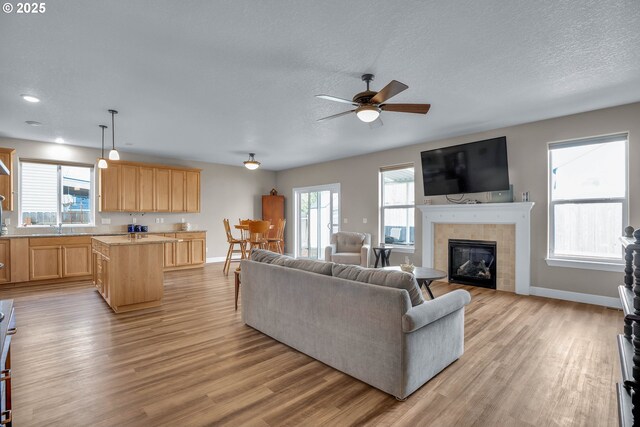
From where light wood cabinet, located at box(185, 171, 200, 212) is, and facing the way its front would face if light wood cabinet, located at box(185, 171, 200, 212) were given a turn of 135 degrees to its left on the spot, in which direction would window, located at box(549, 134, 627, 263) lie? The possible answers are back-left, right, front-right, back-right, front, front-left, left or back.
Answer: right

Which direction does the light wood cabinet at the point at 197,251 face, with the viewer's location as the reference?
facing the viewer

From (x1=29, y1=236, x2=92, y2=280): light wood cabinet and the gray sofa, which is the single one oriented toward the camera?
the light wood cabinet

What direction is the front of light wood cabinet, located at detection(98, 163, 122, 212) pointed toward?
toward the camera

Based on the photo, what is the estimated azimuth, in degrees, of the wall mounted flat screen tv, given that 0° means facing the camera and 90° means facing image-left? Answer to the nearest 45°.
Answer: approximately 45°

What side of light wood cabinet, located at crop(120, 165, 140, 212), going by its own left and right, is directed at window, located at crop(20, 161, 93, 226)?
right

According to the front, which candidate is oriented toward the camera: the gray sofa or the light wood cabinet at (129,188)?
the light wood cabinet

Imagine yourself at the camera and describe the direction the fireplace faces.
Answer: facing the viewer and to the left of the viewer

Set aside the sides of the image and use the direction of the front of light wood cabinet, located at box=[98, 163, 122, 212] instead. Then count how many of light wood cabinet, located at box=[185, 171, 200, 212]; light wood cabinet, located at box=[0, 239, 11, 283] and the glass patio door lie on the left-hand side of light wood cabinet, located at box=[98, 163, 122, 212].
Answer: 2

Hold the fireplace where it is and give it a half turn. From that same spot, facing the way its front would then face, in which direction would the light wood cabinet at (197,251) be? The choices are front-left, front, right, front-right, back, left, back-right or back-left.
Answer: back-left

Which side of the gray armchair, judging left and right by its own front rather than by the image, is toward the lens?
front

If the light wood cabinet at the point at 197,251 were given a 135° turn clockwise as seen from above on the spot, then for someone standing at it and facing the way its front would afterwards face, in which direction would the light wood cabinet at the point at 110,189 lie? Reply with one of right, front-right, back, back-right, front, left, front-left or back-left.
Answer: front-left

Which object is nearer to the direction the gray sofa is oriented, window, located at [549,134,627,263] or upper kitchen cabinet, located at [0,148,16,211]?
the window

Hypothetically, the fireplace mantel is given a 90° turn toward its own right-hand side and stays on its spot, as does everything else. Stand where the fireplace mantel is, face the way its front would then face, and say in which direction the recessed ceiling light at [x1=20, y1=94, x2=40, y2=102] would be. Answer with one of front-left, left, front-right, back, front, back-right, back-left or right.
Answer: left
